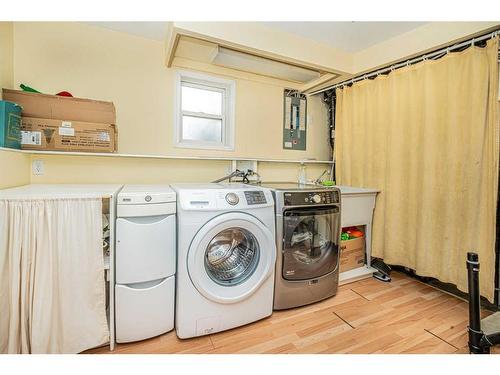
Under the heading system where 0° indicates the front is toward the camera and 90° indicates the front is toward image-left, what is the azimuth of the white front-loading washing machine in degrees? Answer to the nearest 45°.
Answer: approximately 315°

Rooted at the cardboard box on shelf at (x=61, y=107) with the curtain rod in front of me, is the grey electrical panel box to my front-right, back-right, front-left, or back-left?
front-left

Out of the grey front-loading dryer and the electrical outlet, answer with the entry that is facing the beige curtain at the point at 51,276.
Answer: the electrical outlet

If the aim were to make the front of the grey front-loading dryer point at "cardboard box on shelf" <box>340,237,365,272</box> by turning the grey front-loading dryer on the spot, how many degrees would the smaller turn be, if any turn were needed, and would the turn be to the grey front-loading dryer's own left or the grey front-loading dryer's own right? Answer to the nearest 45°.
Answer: approximately 90° to the grey front-loading dryer's own left

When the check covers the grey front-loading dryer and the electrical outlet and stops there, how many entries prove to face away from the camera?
0

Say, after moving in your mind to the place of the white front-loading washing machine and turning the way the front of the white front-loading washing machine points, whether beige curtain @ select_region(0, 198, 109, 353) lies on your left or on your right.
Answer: on your right

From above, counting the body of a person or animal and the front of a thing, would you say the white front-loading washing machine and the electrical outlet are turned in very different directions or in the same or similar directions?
same or similar directions

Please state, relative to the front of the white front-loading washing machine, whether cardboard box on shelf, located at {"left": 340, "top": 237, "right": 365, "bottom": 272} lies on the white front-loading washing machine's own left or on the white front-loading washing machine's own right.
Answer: on the white front-loading washing machine's own left

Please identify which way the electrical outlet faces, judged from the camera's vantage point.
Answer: facing the viewer

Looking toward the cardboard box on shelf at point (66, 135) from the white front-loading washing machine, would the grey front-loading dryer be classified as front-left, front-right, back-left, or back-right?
back-right

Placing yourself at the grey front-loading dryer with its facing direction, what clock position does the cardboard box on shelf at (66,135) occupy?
The cardboard box on shelf is roughly at 4 o'clock from the grey front-loading dryer.

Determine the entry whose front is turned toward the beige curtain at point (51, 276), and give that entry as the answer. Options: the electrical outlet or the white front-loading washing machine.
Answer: the electrical outlet

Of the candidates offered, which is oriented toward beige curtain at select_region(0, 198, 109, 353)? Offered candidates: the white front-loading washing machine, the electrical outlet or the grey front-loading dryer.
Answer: the electrical outlet

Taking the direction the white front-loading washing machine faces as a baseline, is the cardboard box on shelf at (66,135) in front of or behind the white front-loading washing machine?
behind

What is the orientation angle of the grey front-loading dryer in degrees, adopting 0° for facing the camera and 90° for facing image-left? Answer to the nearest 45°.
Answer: approximately 315°
